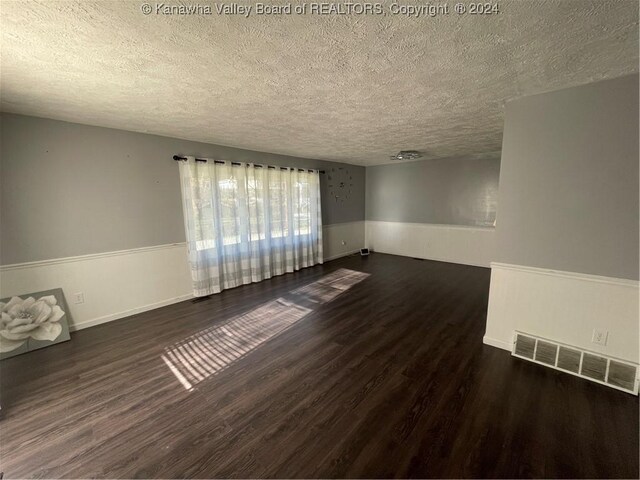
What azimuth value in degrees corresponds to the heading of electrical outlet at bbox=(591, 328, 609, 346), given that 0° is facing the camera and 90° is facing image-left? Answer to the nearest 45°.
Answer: approximately 0°

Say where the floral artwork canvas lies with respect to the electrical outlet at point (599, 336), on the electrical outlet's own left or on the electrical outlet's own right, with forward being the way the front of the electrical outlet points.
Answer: on the electrical outlet's own right

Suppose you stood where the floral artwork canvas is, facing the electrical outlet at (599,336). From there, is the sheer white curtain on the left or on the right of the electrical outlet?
left

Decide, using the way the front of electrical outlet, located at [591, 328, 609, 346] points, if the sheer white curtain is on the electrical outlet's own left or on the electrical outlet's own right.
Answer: on the electrical outlet's own right
